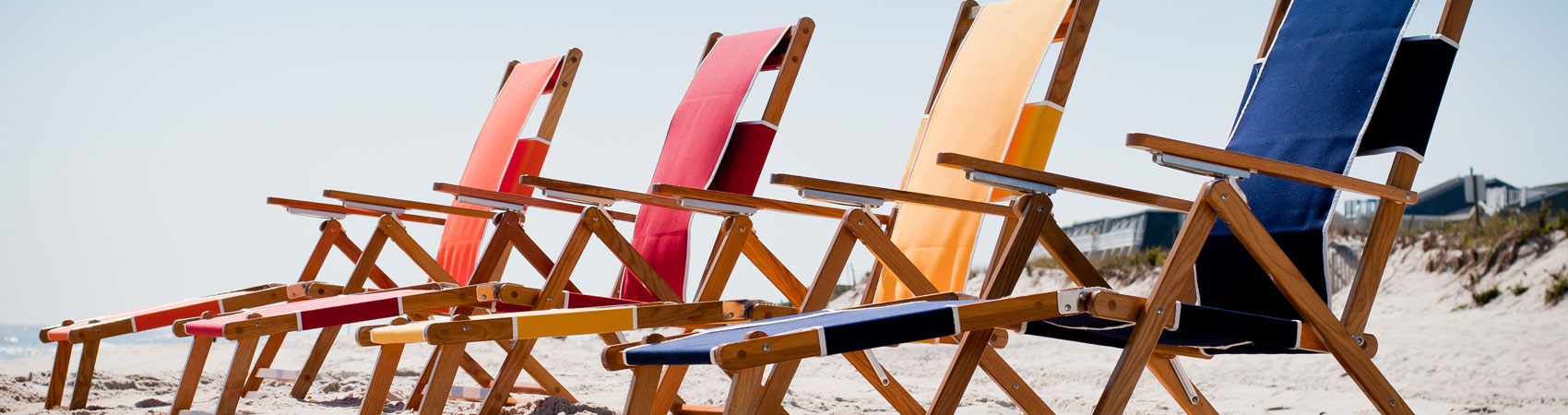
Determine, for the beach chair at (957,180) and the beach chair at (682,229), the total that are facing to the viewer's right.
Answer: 0

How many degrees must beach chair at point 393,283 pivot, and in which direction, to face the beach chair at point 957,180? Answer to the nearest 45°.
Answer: approximately 90° to its left

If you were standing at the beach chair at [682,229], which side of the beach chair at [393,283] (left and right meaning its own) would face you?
left

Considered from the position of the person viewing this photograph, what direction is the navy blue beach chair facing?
facing the viewer and to the left of the viewer

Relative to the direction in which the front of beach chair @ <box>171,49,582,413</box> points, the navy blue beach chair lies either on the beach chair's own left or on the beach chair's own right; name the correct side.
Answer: on the beach chair's own left

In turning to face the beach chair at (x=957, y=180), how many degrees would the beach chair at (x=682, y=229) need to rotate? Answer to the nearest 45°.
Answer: approximately 135° to its left

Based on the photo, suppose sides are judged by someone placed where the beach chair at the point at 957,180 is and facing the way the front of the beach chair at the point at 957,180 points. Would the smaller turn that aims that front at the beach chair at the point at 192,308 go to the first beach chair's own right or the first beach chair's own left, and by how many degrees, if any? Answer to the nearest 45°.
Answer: approximately 45° to the first beach chair's own right

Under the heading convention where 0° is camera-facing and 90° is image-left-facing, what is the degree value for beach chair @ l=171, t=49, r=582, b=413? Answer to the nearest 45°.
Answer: approximately 45°

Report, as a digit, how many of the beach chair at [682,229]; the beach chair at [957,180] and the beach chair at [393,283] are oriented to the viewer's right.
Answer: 0

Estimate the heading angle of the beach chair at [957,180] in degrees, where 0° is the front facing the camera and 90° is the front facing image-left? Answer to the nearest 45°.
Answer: approximately 45°

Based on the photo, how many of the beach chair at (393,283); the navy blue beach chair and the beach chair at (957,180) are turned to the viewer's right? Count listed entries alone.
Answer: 0

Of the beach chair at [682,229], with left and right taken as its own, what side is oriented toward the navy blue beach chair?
left

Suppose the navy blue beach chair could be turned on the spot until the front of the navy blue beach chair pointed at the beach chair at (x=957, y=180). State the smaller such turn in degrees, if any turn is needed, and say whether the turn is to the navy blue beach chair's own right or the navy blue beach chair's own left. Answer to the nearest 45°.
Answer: approximately 90° to the navy blue beach chair's own right

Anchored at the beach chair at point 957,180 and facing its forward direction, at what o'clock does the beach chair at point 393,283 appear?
the beach chair at point 393,283 is roughly at 2 o'clock from the beach chair at point 957,180.
